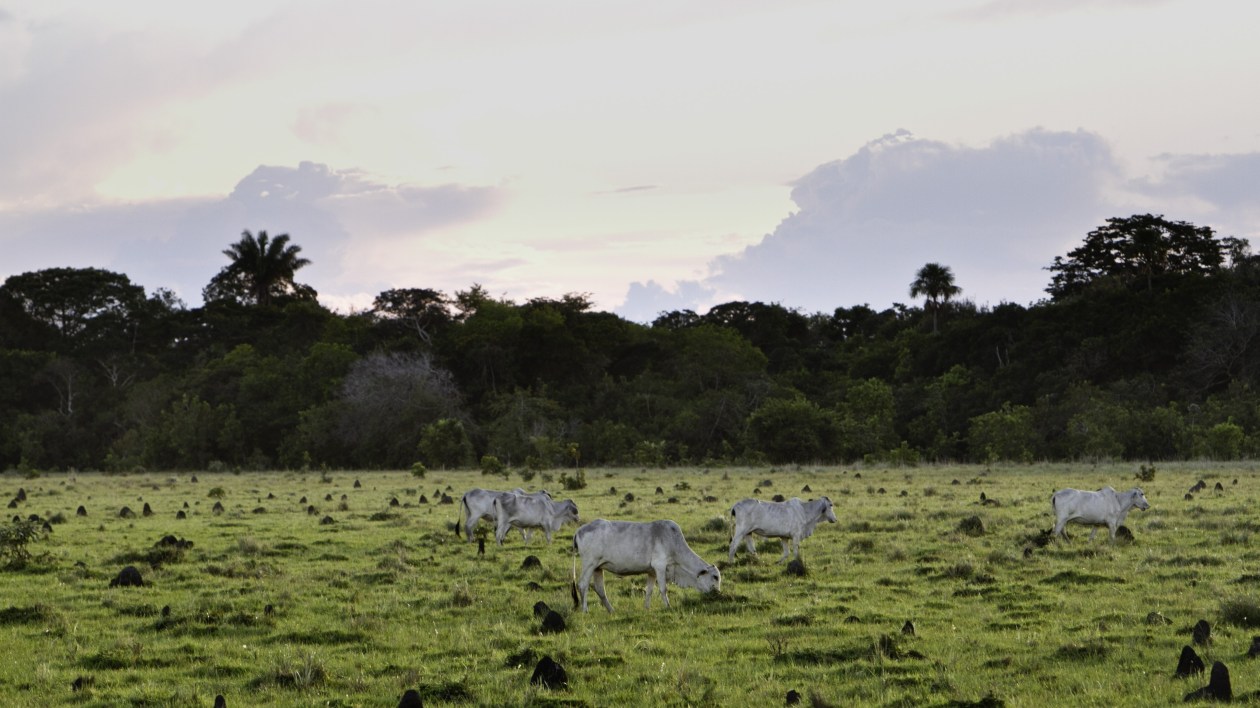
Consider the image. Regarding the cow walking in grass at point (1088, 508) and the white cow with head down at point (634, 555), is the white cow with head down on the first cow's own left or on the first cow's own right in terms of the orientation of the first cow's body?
on the first cow's own right

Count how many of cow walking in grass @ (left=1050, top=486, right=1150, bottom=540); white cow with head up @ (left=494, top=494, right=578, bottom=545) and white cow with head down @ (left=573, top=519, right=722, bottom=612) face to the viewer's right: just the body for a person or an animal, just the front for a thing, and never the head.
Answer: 3

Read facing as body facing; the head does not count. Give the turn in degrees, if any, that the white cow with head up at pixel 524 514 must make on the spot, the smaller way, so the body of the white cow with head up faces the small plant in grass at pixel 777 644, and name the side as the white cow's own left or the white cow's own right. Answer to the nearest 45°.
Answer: approximately 90° to the white cow's own right

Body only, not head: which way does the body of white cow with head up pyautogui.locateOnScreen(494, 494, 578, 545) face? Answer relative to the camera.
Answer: to the viewer's right

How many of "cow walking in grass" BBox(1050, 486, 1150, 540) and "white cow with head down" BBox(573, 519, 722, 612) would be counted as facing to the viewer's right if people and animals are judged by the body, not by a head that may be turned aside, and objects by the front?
2

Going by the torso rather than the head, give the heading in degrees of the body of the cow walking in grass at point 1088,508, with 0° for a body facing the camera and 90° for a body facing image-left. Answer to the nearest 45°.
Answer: approximately 270°

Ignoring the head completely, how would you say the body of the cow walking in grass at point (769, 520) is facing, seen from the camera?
to the viewer's right

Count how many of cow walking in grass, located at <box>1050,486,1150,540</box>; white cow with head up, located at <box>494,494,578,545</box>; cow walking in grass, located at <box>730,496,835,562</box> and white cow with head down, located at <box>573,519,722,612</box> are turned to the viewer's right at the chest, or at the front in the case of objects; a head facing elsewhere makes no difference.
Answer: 4

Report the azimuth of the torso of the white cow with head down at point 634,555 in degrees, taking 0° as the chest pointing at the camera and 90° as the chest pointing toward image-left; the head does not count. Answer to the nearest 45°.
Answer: approximately 270°

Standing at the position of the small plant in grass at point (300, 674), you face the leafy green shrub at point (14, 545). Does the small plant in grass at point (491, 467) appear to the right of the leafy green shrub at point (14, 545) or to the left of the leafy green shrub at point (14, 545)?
right

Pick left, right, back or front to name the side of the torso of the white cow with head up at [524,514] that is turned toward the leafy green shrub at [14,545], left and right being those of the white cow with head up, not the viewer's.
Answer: back

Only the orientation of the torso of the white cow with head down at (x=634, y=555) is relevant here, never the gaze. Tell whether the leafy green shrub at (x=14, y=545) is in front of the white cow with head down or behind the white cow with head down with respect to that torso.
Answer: behind
